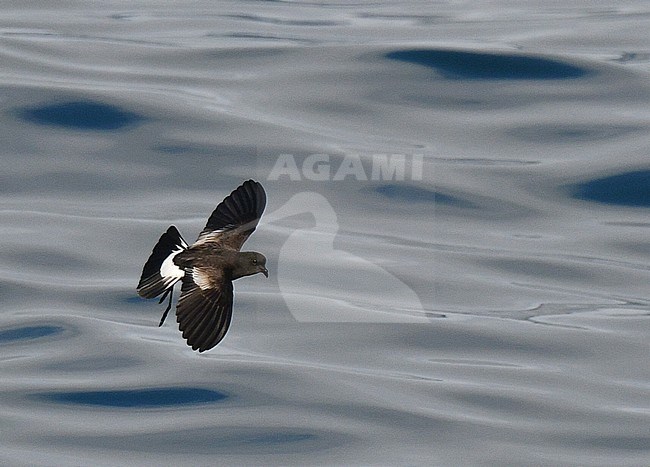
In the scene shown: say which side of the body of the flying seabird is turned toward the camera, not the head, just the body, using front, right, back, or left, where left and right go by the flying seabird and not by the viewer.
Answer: right
